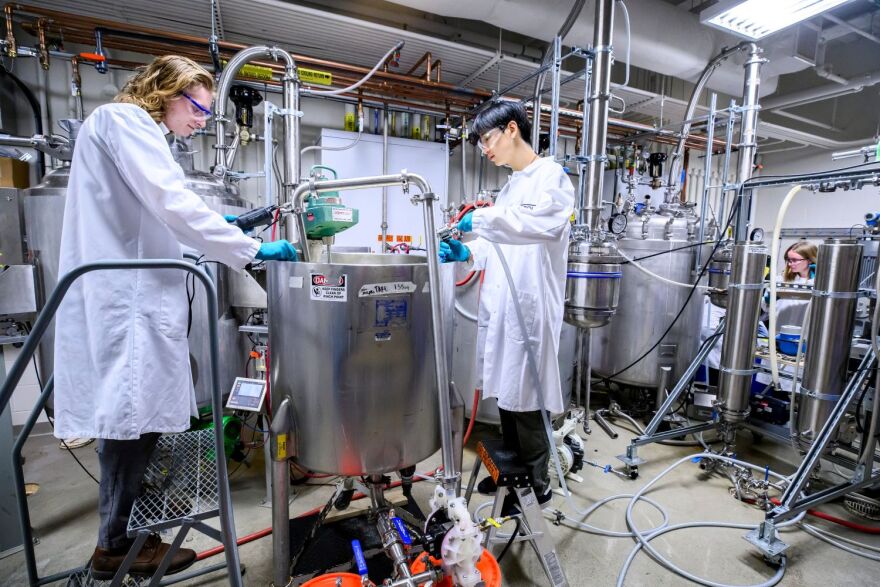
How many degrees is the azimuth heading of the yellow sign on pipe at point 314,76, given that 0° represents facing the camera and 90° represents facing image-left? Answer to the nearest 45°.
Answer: approximately 0°

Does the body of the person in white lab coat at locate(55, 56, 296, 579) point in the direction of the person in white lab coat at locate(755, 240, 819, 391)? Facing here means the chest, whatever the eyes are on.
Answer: yes

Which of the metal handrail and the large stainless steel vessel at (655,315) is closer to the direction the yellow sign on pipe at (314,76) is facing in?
the metal handrail

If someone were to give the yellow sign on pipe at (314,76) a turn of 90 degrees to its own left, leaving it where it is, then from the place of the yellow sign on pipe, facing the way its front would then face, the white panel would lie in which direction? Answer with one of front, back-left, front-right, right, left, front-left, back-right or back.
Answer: front-left

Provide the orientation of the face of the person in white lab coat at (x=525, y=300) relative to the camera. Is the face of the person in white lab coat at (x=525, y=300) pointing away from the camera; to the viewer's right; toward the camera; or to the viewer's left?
to the viewer's left

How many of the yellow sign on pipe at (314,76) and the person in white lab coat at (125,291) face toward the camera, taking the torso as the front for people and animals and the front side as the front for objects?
1

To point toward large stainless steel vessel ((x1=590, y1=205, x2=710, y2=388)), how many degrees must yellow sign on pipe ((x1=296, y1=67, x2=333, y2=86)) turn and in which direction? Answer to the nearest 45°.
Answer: approximately 90° to its left

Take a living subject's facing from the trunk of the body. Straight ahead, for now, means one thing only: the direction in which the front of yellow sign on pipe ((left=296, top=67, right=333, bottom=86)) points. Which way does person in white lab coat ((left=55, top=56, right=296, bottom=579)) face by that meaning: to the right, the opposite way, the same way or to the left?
to the left

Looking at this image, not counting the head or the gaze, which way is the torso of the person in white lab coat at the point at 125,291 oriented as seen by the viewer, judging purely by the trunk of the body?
to the viewer's right

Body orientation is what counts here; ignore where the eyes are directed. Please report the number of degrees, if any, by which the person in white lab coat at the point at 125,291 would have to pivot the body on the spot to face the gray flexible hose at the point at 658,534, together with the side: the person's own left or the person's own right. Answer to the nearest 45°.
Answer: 0° — they already face it
